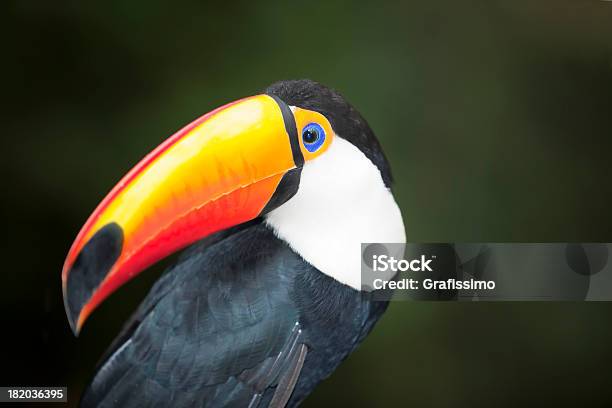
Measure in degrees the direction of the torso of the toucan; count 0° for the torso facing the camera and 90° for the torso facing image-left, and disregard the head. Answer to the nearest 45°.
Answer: approximately 270°
